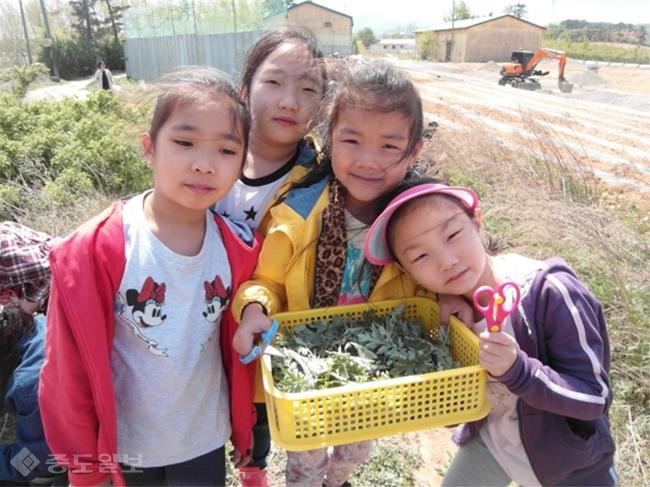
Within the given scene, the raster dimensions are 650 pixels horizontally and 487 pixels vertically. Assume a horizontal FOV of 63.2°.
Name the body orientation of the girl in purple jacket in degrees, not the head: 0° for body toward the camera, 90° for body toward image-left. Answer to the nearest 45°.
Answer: approximately 45°

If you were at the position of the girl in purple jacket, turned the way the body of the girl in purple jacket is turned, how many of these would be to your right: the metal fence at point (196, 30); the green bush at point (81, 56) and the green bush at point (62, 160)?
3

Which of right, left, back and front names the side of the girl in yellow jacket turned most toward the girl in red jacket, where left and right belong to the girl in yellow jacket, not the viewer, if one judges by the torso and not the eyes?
right

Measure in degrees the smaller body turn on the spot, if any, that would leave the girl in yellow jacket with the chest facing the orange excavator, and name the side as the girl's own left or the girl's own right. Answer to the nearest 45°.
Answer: approximately 180°

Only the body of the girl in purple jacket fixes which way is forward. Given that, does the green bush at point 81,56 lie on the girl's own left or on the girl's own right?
on the girl's own right

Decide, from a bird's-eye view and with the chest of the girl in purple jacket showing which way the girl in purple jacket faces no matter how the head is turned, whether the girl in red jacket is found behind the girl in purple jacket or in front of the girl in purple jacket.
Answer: in front

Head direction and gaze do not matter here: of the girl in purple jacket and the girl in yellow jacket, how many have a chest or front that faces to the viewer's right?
0
